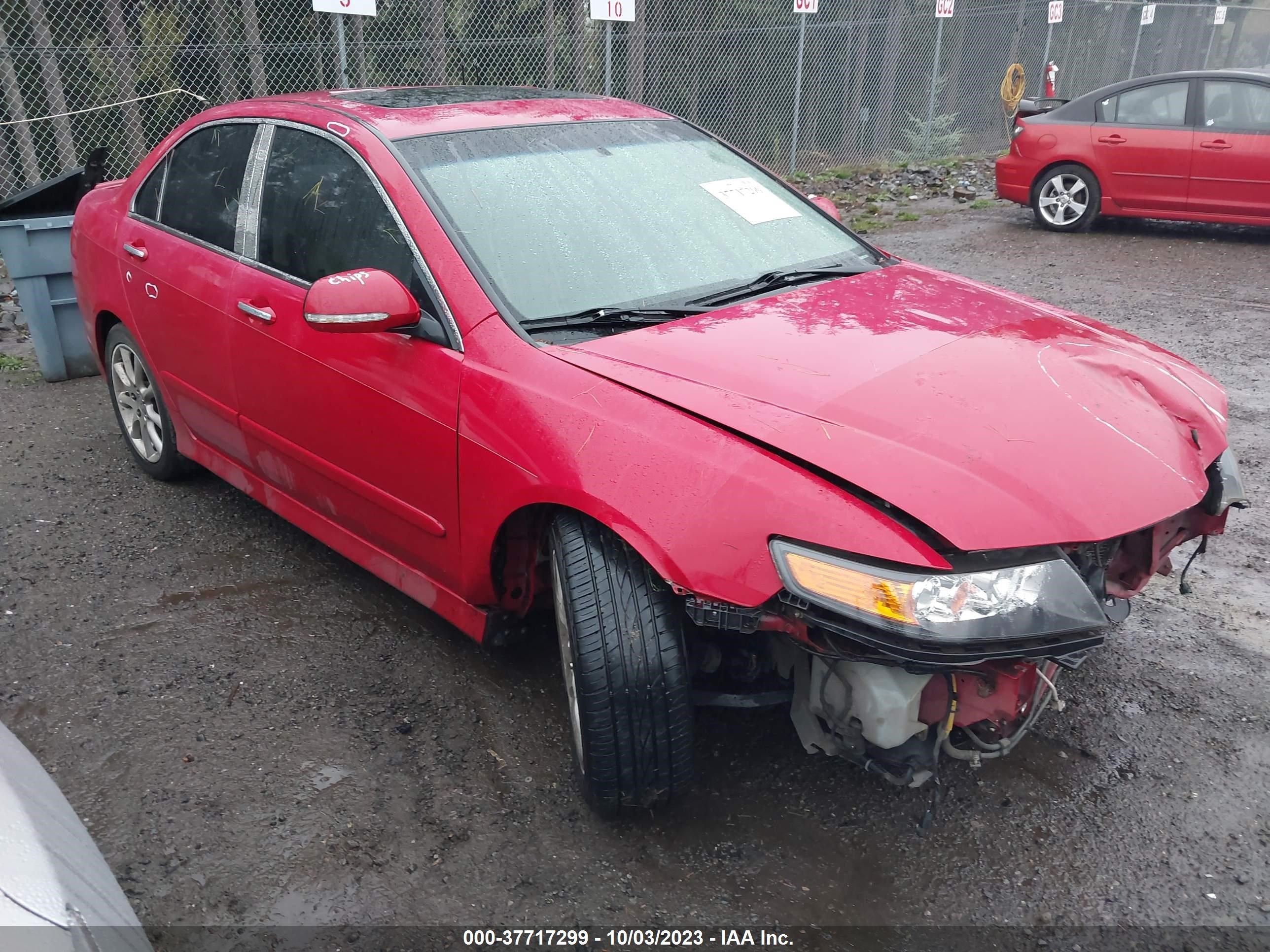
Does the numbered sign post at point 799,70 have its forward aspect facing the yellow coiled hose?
no

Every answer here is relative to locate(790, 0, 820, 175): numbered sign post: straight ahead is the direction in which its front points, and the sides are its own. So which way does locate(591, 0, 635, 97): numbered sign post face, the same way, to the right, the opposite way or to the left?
the same way

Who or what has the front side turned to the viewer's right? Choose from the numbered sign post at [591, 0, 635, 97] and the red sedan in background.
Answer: the red sedan in background

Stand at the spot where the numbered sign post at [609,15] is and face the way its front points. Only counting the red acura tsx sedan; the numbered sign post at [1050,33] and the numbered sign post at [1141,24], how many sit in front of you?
1

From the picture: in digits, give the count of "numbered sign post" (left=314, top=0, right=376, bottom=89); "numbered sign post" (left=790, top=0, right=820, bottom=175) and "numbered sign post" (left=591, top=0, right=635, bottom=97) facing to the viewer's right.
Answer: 0

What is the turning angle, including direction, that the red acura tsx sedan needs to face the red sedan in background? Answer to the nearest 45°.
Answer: approximately 90° to its left

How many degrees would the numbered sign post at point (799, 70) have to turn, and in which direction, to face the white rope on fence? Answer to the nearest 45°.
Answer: approximately 45° to its right

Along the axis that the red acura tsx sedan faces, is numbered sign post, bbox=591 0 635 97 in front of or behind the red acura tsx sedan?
behind

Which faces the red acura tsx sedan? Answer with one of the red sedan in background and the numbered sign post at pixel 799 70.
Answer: the numbered sign post

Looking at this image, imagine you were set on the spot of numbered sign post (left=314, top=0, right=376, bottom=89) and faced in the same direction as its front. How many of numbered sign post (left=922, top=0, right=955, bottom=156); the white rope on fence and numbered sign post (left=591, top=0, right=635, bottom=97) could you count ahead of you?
0

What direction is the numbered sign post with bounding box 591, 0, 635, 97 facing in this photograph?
toward the camera

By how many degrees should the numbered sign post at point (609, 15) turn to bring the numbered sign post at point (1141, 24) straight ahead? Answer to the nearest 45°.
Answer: approximately 135° to its left

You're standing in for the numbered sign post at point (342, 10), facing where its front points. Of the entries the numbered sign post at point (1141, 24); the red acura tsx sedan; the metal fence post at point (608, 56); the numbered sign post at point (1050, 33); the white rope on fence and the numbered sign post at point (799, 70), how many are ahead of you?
1

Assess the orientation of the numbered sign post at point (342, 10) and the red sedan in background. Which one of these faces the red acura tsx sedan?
the numbered sign post

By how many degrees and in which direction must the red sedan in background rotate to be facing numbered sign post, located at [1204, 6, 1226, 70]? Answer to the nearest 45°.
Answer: approximately 90° to its left

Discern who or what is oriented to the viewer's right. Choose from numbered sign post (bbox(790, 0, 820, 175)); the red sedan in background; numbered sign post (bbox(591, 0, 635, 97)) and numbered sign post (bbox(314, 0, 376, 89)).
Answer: the red sedan in background

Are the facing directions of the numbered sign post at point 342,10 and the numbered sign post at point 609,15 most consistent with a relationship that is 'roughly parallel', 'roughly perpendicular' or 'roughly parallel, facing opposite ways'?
roughly parallel

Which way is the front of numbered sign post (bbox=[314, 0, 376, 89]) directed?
toward the camera

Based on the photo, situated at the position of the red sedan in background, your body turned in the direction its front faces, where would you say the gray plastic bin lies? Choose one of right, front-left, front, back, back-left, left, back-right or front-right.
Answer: back-right

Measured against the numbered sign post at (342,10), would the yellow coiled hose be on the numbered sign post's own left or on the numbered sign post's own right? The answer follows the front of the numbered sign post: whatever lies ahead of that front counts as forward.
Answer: on the numbered sign post's own left

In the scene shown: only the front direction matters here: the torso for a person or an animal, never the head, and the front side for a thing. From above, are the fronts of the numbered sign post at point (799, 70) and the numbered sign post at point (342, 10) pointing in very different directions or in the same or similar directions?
same or similar directions
